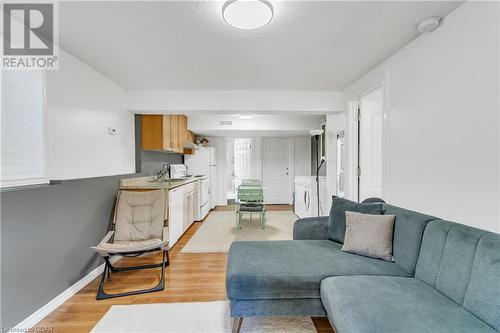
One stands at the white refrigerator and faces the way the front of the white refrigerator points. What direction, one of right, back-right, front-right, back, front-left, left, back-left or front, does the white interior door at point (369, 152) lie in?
front-right

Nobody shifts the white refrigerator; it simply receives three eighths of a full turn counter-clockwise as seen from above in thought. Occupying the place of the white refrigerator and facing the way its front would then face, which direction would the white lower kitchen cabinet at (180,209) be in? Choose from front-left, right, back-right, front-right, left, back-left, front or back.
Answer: back-left

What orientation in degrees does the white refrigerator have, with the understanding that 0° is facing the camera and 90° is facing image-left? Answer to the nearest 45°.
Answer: approximately 270°

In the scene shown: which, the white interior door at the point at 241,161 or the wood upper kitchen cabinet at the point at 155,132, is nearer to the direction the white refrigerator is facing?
the white interior door

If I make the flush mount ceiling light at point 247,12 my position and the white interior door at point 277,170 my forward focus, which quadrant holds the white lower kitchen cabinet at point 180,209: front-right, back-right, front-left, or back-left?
front-left

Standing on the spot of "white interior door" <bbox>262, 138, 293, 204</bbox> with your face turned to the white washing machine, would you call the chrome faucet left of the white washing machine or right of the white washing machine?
right

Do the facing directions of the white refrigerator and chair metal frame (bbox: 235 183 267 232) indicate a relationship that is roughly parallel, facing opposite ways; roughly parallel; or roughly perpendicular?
roughly perpendicular

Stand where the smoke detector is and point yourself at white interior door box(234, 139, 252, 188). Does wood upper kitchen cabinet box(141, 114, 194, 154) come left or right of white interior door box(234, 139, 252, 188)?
left

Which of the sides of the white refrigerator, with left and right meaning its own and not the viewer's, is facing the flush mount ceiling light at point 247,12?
right
